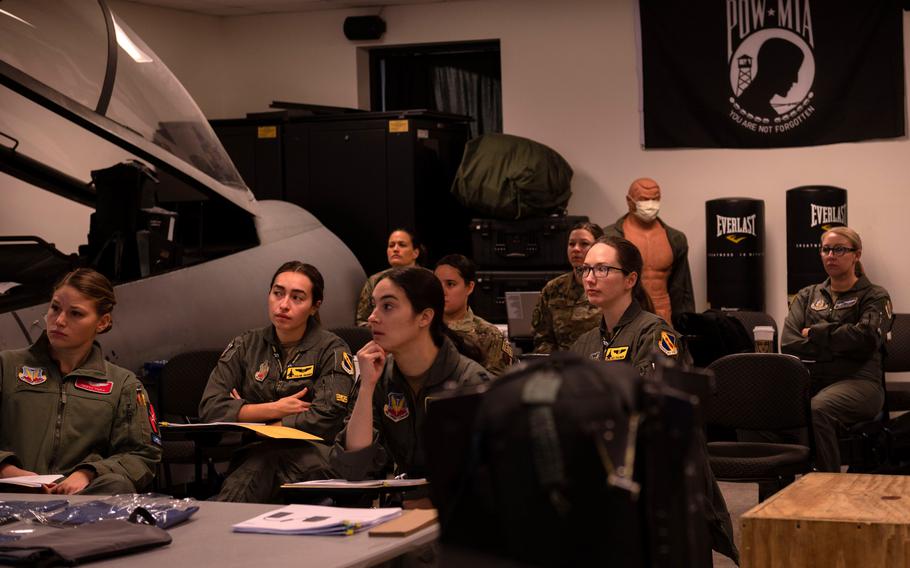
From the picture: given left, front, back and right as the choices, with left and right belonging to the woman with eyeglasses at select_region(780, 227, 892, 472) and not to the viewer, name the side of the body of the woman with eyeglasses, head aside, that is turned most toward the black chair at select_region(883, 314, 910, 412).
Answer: back

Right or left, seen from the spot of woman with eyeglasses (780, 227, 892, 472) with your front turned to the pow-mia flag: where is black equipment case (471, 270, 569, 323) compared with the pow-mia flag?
left

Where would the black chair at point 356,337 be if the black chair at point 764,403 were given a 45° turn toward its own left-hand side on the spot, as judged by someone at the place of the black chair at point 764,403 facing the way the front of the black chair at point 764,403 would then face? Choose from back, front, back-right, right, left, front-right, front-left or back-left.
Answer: back-right

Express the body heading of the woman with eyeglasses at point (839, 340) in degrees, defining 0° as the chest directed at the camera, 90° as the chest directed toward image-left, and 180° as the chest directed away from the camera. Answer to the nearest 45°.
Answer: approximately 45°

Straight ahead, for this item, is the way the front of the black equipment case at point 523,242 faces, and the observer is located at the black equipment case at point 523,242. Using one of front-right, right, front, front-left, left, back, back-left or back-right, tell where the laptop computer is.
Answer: front

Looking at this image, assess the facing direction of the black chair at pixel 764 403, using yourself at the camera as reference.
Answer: facing the viewer

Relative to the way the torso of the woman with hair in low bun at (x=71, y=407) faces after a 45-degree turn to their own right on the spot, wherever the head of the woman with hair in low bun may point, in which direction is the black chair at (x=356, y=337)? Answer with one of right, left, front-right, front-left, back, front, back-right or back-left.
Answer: back-right

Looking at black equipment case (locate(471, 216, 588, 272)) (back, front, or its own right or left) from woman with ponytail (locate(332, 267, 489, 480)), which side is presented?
front

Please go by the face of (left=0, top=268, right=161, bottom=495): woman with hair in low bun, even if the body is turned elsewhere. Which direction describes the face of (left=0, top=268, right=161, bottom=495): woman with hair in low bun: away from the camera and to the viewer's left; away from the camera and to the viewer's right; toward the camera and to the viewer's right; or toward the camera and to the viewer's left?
toward the camera and to the viewer's left

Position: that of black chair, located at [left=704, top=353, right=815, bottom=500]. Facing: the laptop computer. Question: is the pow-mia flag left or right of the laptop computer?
right

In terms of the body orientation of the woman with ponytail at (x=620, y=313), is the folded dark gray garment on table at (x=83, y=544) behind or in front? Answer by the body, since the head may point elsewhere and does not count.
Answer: in front

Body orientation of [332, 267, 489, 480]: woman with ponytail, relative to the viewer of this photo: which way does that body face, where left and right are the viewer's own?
facing the viewer and to the left of the viewer
